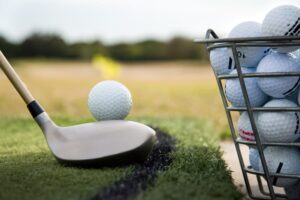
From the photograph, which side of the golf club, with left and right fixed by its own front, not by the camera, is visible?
back

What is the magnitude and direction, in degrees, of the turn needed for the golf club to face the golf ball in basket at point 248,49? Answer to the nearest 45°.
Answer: approximately 90° to its right

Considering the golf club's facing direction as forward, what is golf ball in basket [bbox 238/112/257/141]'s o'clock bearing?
The golf ball in basket is roughly at 4 o'clock from the golf club.

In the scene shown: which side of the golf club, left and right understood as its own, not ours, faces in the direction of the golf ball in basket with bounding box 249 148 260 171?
right

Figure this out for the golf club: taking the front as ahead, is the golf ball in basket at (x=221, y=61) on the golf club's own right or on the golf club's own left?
on the golf club's own right

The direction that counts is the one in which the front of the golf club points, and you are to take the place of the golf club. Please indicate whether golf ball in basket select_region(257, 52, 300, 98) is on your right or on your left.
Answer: on your right

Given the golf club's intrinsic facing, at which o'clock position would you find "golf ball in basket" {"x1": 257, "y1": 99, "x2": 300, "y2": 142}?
The golf ball in basket is roughly at 4 o'clock from the golf club.

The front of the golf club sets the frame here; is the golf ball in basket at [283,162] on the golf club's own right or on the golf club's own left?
on the golf club's own right
